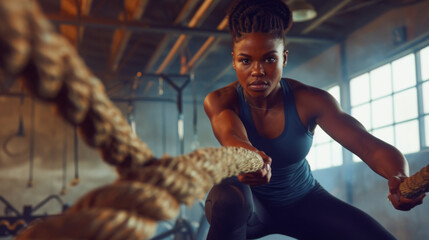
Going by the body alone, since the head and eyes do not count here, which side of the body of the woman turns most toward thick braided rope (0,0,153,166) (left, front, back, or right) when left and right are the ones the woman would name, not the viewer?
front

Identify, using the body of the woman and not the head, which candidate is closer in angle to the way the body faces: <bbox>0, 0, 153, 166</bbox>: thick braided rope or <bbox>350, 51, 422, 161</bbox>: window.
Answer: the thick braided rope

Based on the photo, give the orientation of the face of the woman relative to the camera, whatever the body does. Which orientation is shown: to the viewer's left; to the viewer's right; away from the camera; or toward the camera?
toward the camera

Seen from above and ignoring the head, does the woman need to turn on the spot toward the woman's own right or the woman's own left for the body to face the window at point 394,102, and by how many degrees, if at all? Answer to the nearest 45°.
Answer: approximately 180°

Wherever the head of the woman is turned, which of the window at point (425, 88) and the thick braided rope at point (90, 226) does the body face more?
the thick braided rope

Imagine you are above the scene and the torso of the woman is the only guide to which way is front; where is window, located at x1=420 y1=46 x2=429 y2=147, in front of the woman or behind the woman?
behind

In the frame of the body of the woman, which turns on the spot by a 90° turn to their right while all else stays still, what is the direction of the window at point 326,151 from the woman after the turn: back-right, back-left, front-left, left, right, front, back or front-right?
right

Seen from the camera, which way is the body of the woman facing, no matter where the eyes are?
toward the camera

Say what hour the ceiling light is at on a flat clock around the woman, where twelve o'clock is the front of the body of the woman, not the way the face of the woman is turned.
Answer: The ceiling light is roughly at 6 o'clock from the woman.

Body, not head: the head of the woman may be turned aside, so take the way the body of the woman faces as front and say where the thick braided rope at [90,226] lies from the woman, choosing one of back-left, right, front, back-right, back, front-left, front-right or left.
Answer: front
